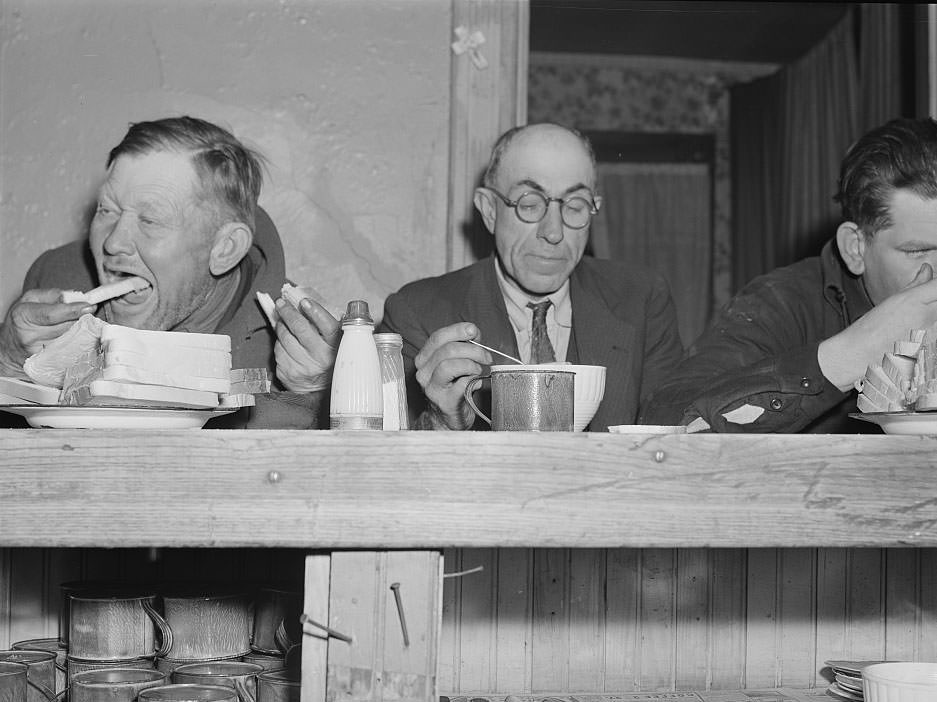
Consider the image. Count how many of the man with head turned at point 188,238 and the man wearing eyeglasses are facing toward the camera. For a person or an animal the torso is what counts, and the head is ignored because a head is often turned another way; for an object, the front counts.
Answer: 2

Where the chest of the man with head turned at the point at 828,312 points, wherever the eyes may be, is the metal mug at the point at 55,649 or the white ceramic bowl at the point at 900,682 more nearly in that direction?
the white ceramic bowl

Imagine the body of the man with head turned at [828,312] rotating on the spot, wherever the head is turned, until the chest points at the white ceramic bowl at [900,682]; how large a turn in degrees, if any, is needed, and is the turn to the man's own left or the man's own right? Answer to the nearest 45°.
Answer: approximately 45° to the man's own right

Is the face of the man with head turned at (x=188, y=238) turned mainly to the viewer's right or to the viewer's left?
to the viewer's left

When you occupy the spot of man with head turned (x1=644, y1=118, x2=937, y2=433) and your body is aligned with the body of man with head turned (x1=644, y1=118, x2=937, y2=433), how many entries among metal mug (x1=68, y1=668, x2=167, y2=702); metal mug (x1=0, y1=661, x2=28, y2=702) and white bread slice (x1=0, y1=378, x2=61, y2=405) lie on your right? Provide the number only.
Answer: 3

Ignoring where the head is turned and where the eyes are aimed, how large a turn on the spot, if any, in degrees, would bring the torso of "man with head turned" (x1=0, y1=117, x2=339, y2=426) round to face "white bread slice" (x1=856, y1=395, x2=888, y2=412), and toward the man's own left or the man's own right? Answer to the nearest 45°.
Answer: approximately 45° to the man's own left

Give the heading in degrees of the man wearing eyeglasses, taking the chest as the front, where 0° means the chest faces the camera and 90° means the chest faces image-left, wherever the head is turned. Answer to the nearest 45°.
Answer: approximately 0°

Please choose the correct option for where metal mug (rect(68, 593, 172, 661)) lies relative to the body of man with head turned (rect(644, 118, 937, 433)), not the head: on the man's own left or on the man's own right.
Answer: on the man's own right
